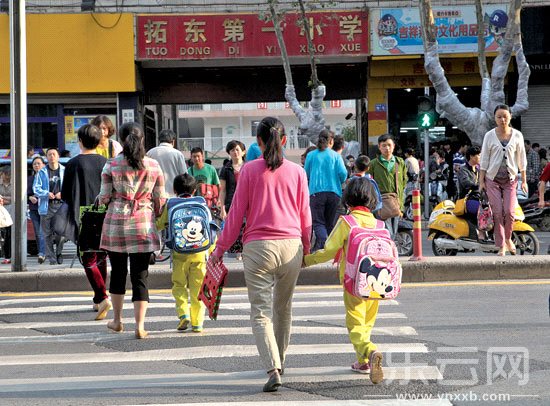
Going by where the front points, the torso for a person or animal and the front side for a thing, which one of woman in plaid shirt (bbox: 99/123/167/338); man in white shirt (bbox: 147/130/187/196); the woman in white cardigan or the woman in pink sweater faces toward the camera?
the woman in white cardigan

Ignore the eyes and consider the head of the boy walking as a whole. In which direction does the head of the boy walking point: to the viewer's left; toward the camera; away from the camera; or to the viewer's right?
away from the camera

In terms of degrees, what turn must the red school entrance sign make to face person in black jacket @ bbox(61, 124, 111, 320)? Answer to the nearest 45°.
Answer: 0° — it already faces them

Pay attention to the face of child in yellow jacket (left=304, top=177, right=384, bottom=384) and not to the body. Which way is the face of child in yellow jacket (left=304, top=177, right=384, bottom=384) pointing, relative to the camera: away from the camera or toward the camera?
away from the camera

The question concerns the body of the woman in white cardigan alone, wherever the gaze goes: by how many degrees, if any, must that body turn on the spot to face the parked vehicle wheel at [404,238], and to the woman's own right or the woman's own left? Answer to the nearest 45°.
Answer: approximately 135° to the woman's own right

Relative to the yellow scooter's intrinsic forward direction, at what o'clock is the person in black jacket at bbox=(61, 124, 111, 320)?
The person in black jacket is roughly at 4 o'clock from the yellow scooter.

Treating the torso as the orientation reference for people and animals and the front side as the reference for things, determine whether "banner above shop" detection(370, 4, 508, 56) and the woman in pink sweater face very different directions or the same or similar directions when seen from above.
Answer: very different directions

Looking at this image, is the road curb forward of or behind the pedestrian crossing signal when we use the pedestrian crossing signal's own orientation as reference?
forward

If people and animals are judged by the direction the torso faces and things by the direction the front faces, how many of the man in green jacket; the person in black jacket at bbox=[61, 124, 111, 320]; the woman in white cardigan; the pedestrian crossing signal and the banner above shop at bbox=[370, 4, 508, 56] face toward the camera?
4

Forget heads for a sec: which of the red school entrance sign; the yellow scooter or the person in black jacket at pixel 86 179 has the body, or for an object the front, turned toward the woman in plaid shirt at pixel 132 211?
the red school entrance sign

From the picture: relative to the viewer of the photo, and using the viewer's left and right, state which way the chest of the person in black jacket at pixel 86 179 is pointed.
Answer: facing away from the viewer

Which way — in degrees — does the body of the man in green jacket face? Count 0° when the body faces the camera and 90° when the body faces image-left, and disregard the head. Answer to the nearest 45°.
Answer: approximately 0°

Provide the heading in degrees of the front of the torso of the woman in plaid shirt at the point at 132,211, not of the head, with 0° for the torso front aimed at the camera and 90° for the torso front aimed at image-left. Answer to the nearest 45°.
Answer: approximately 180°

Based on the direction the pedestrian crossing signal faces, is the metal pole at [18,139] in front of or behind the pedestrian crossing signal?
in front
